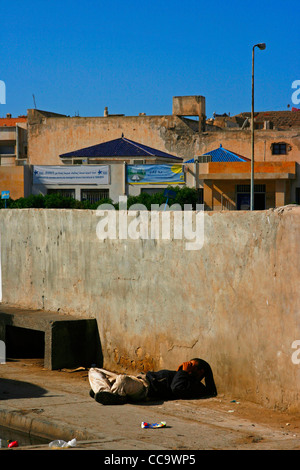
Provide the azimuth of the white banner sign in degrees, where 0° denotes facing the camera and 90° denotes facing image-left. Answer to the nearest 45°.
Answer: approximately 0°

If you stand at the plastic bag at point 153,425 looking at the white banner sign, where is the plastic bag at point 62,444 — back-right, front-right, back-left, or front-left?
back-left

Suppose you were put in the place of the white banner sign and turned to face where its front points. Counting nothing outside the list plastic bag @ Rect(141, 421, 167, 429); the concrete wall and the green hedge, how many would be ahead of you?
3

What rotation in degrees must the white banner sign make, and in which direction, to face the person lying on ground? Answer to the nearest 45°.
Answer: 0° — it already faces them

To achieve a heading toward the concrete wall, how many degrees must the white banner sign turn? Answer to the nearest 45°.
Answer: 0° — it already faces it

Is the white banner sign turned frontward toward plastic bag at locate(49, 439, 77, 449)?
yes

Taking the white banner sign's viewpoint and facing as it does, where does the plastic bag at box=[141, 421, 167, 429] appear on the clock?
The plastic bag is roughly at 12 o'clock from the white banner sign.
